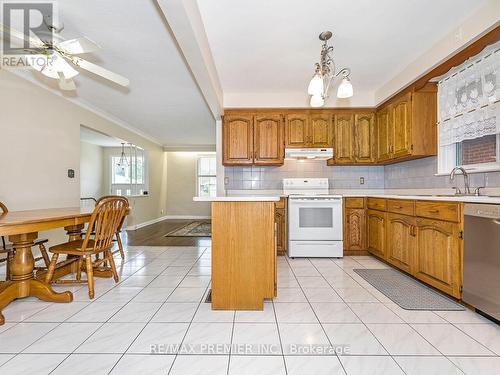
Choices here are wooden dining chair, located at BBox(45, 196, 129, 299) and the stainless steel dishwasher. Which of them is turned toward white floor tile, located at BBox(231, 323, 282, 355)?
the stainless steel dishwasher

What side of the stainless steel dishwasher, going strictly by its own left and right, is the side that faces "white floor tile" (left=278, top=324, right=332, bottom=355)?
front

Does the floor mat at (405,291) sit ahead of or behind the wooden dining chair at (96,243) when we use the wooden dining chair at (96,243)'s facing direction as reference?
behind

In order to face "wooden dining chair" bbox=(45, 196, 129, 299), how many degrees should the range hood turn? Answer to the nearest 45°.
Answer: approximately 45° to its right

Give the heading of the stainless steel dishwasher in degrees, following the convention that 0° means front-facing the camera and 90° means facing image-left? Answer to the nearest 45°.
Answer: approximately 45°

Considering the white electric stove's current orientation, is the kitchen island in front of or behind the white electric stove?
in front

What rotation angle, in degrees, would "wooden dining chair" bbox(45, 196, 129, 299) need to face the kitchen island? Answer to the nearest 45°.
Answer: approximately 180°

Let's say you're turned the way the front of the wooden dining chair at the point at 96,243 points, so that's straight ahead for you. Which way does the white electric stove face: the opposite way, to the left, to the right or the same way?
to the left

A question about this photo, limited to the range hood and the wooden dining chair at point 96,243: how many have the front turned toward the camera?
1

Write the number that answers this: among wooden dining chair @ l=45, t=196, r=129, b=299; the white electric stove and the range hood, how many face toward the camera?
2

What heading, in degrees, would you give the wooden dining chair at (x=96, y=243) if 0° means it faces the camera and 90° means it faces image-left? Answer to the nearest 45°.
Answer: approximately 135°

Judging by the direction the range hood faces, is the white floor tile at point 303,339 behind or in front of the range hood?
in front

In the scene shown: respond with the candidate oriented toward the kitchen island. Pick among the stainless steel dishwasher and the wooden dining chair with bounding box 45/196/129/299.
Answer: the stainless steel dishwasher

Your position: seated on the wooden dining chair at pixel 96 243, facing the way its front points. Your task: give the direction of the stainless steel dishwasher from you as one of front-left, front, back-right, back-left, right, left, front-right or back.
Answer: back
